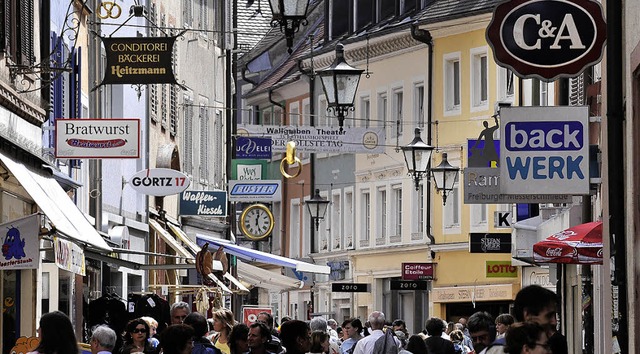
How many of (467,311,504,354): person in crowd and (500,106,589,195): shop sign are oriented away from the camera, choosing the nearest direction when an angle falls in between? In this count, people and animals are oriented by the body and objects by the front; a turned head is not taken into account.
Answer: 0

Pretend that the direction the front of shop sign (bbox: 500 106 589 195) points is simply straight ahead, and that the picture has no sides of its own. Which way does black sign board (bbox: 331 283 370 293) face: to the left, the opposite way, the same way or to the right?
the same way

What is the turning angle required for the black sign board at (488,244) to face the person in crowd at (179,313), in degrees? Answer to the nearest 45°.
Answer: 0° — it already faces them

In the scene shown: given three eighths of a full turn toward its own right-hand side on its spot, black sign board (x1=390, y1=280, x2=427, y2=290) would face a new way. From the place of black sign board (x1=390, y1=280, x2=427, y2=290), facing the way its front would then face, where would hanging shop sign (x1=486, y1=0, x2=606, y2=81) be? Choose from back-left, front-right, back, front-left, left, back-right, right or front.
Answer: back-left

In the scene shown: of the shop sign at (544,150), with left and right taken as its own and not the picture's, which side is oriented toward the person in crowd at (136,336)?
right

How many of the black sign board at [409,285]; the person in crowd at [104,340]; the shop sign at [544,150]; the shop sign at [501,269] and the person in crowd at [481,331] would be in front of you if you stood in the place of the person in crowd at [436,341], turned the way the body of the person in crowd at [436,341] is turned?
2

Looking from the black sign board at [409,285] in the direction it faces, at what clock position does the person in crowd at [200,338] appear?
The person in crowd is roughly at 12 o'clock from the black sign board.

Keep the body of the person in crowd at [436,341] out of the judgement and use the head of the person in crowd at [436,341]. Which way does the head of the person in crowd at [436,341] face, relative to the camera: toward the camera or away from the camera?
away from the camera

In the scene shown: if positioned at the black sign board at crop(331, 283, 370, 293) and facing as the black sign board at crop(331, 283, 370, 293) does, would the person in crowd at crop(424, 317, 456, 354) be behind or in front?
in front

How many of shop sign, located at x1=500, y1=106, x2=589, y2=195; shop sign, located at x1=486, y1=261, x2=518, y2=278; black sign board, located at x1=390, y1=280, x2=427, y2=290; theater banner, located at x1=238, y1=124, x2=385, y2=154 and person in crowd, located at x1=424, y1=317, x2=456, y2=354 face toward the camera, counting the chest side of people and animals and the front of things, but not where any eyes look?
4

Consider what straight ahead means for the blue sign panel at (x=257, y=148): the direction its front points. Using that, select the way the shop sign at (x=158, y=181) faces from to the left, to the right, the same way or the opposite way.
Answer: the same way

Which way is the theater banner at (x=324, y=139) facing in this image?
toward the camera

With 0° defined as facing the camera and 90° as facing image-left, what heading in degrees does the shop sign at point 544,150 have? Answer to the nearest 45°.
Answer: approximately 0°
